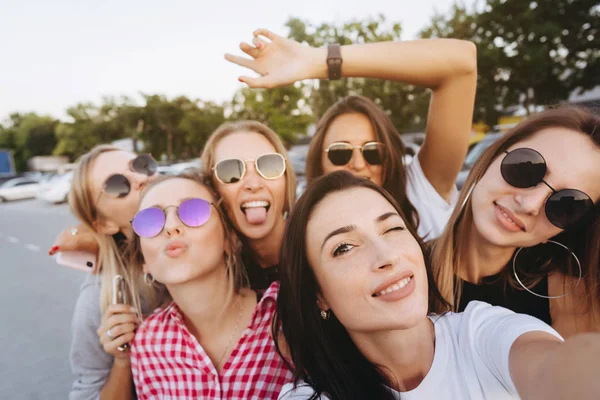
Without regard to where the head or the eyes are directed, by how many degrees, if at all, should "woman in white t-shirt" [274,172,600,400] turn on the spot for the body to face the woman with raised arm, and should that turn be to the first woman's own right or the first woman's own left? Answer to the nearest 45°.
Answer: approximately 180°

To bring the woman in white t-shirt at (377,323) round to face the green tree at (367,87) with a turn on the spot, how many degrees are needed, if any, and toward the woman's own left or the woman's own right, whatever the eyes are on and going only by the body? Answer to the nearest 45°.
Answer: approximately 180°

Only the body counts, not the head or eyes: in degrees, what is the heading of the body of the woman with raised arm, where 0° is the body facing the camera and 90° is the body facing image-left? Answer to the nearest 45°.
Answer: approximately 0°

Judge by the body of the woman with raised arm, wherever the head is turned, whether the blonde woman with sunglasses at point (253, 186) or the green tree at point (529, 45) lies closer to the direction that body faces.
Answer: the blonde woman with sunglasses

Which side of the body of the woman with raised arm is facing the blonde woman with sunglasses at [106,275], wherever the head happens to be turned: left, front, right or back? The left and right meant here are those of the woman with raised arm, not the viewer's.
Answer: right

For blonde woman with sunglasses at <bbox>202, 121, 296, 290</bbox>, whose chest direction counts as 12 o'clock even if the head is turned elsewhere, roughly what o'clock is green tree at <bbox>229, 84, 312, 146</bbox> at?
The green tree is roughly at 6 o'clock from the blonde woman with sunglasses.

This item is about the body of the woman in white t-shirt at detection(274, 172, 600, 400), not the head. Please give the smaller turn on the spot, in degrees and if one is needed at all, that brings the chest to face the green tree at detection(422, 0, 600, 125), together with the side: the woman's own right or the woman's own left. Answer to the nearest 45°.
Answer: approximately 180°

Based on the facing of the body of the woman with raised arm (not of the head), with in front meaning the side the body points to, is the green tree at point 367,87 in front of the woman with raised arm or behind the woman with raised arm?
behind

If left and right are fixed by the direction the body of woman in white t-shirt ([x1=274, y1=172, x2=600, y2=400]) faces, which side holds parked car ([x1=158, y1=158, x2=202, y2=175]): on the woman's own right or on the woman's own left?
on the woman's own right
